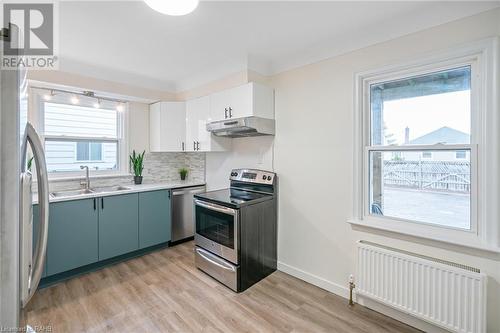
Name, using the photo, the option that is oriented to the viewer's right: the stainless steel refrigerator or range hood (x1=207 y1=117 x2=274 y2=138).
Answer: the stainless steel refrigerator

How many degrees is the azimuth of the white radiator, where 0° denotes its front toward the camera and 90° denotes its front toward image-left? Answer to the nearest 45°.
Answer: approximately 45°

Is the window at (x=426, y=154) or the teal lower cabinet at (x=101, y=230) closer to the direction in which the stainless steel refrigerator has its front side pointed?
the window

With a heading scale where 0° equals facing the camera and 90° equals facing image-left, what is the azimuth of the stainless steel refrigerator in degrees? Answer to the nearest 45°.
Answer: approximately 270°
